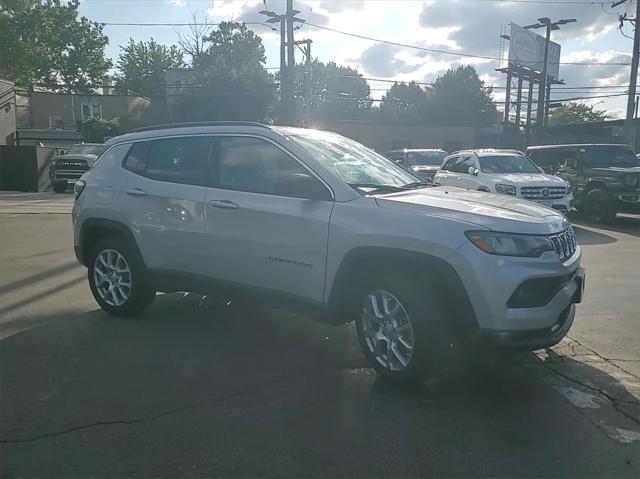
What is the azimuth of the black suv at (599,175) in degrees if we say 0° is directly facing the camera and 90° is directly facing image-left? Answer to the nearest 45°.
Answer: approximately 315°

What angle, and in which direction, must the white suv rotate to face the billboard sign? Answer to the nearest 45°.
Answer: approximately 135° to its left

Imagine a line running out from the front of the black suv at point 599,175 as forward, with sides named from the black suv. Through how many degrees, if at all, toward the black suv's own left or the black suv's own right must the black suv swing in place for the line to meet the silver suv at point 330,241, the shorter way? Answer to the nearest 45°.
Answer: approximately 45° to the black suv's own right

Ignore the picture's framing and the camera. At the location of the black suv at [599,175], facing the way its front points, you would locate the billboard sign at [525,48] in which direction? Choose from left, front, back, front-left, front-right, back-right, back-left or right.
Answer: back-left

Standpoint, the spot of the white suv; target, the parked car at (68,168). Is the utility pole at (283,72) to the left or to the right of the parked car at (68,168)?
right

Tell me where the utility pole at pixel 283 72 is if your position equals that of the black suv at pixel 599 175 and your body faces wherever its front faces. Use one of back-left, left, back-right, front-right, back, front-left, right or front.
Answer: back

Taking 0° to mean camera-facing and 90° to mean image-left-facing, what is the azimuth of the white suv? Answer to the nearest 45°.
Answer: approximately 315°

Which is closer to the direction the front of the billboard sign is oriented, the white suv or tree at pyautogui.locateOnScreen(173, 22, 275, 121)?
the white suv

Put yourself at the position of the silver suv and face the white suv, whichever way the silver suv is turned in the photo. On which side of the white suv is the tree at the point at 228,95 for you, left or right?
left
